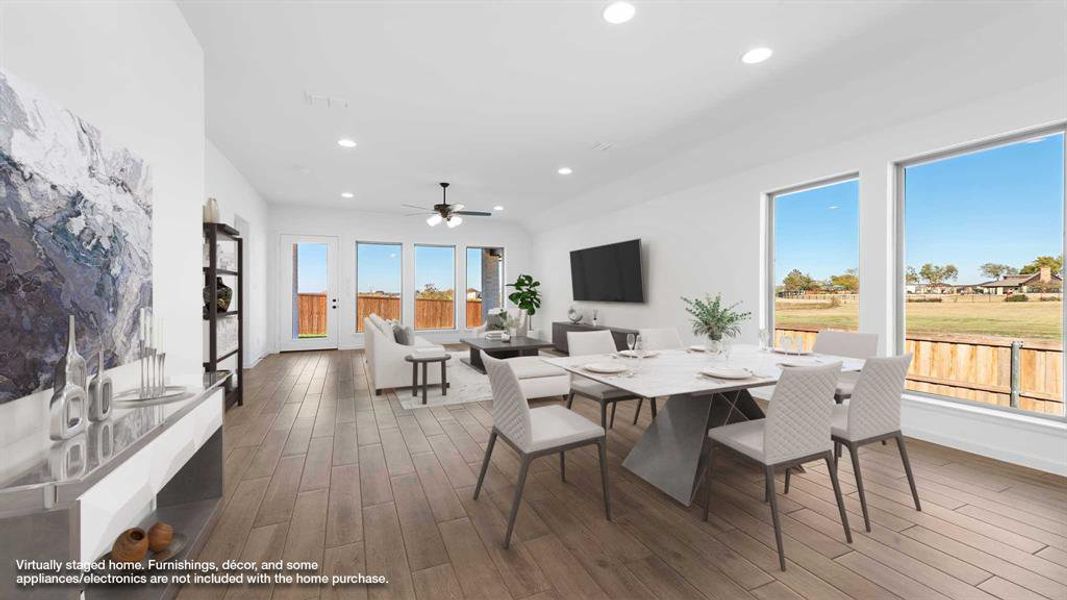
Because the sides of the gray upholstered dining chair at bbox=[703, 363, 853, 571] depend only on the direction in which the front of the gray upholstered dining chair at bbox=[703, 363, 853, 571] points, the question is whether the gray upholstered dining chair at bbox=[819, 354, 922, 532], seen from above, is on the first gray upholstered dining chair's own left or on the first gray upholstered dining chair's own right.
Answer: on the first gray upholstered dining chair's own right

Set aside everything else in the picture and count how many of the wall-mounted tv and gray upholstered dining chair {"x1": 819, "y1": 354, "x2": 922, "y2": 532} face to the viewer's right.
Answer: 0

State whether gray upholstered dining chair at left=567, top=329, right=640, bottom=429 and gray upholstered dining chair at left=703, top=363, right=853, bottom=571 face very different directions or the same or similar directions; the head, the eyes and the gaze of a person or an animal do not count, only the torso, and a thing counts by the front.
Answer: very different directions

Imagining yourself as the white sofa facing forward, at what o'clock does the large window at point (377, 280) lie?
The large window is roughly at 9 o'clock from the white sofa.

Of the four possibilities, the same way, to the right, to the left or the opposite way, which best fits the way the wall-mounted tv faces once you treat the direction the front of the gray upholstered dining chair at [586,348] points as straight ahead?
to the right

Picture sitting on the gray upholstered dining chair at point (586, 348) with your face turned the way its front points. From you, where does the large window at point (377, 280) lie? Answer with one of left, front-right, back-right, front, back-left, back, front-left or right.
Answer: back

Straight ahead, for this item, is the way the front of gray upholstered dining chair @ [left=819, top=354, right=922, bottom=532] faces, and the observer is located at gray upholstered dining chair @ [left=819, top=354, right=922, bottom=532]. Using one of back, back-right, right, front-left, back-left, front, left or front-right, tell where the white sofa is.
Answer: front-left

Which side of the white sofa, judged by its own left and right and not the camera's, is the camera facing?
right

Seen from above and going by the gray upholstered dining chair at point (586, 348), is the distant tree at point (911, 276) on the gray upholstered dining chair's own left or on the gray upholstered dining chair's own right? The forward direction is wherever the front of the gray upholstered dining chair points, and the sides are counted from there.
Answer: on the gray upholstered dining chair's own left

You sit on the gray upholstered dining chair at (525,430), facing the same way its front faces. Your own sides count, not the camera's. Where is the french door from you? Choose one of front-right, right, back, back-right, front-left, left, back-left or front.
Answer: left

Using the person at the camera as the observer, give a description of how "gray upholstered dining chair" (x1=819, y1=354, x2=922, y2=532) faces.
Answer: facing away from the viewer and to the left of the viewer

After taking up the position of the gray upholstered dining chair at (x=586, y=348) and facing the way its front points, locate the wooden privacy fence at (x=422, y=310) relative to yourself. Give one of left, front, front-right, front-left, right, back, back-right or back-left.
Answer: back

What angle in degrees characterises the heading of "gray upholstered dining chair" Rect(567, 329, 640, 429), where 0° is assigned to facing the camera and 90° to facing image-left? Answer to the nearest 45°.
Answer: approximately 315°

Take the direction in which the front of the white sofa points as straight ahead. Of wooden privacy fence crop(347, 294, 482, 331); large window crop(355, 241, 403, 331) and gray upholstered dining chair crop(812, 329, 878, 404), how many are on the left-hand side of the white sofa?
2

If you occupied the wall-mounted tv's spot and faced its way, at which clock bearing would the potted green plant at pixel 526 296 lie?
The potted green plant is roughly at 3 o'clock from the wall-mounted tv.

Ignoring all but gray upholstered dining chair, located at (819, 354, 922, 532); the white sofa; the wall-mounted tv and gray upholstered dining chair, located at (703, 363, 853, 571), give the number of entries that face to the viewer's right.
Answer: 1
